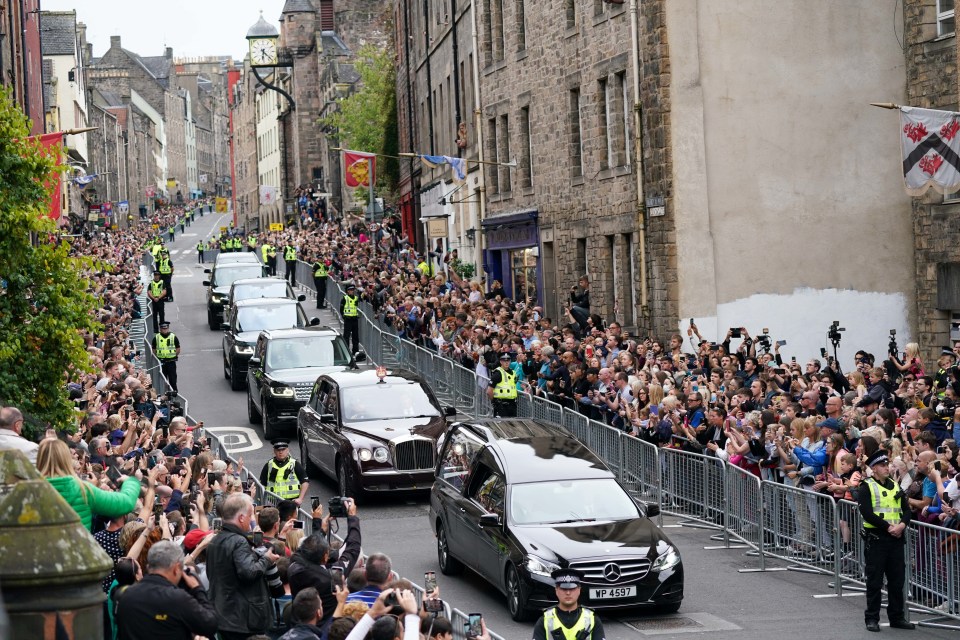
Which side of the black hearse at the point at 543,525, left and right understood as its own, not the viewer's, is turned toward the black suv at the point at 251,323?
back

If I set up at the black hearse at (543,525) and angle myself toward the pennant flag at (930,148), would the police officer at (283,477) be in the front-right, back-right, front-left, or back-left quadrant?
back-left

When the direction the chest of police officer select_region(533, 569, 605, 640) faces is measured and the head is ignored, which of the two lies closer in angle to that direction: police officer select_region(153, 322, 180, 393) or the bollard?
the bollard

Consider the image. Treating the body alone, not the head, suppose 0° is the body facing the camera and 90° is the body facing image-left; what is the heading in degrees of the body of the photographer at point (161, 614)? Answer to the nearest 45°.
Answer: approximately 225°

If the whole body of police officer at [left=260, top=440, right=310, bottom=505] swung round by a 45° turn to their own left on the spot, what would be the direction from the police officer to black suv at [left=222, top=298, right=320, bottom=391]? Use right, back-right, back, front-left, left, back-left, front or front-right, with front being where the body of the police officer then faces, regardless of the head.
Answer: back-left

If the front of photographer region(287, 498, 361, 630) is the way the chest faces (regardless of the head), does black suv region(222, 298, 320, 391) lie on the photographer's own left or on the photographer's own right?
on the photographer's own left

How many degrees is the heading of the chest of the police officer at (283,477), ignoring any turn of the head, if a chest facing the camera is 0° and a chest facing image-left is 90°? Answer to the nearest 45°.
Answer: approximately 0°
